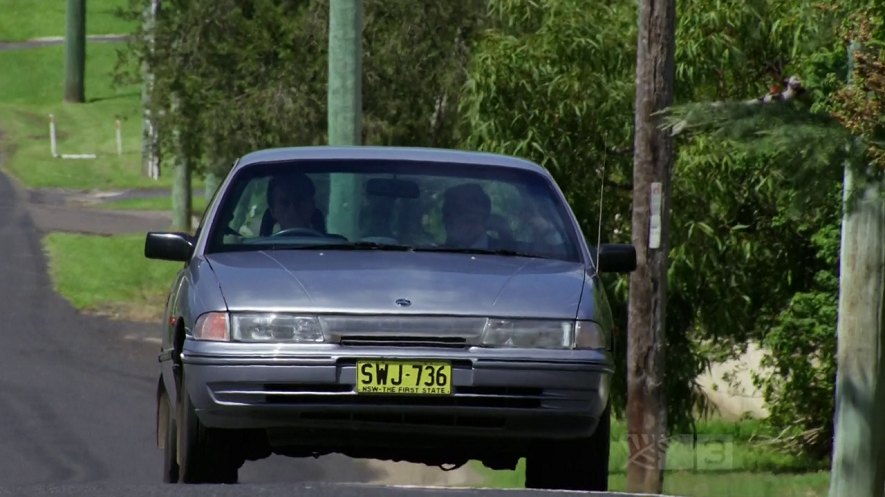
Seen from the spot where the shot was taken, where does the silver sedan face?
facing the viewer

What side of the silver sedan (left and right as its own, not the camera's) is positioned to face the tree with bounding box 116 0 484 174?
back

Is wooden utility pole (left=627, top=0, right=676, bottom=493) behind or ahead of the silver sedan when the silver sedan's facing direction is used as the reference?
behind

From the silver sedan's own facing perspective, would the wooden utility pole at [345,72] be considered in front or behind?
behind
